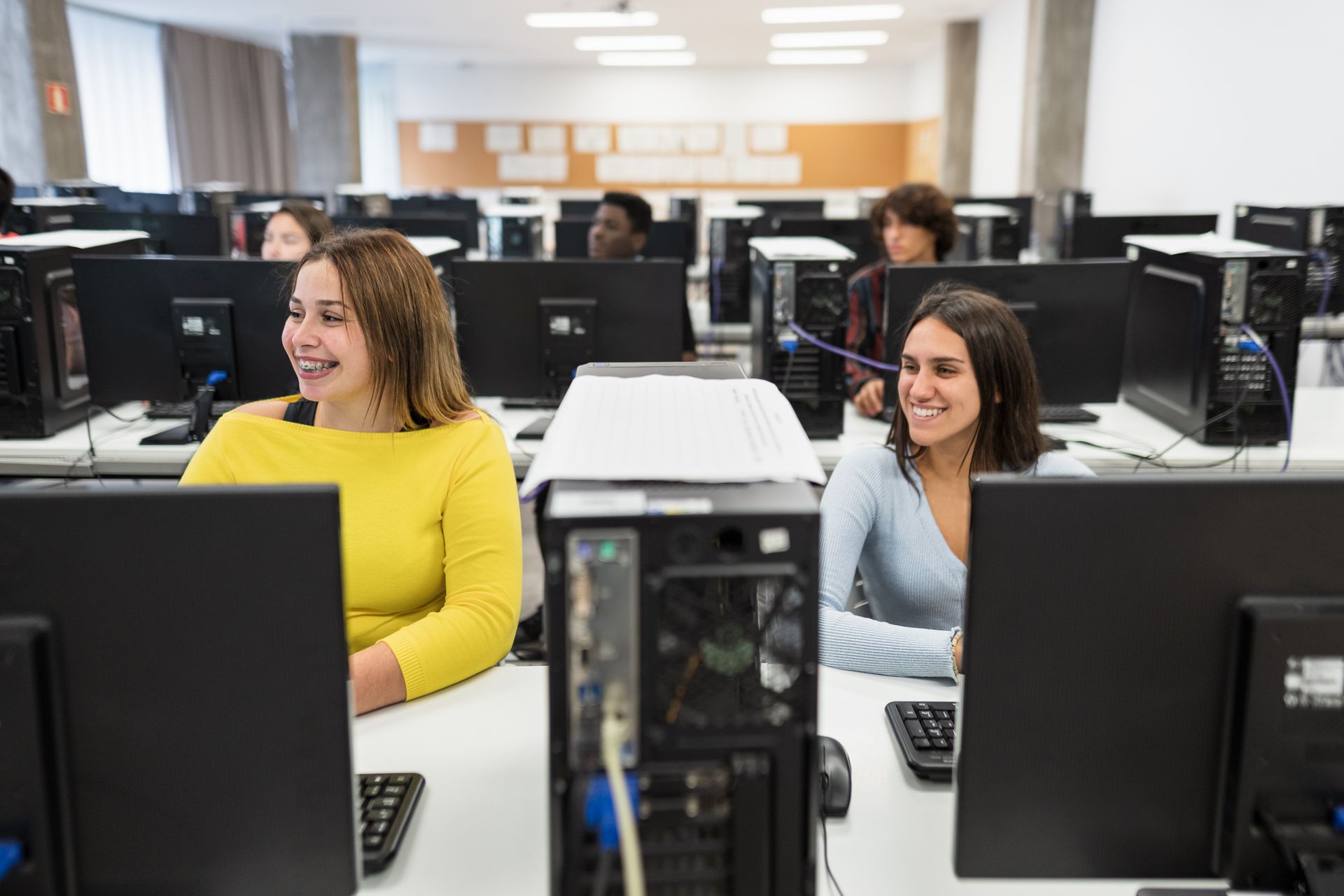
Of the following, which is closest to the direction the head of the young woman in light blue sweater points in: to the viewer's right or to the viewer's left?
to the viewer's left

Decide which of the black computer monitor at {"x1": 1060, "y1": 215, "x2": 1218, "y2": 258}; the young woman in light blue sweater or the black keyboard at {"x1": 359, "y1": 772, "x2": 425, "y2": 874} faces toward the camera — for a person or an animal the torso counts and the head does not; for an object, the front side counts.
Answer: the young woman in light blue sweater

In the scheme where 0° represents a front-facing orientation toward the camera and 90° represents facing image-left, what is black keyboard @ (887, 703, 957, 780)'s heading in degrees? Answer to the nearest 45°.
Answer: approximately 180°

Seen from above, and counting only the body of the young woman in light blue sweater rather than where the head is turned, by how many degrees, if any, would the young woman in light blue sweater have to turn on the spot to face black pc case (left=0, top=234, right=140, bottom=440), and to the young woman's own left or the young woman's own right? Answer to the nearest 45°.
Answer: approximately 90° to the young woman's own right

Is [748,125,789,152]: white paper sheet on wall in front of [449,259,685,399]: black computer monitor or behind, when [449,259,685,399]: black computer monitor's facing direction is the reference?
in front

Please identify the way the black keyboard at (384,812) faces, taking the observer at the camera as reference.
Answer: facing away from the viewer

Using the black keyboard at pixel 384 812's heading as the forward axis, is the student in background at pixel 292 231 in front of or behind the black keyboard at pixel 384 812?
in front

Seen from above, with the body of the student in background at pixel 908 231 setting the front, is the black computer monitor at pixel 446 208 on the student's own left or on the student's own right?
on the student's own right

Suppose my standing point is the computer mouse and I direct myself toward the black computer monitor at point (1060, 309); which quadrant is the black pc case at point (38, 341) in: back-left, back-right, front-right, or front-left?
front-left

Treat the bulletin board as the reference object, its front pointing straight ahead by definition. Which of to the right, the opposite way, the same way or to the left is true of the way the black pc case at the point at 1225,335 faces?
the opposite way

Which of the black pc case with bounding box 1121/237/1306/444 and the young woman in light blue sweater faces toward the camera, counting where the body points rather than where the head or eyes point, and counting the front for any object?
the young woman in light blue sweater

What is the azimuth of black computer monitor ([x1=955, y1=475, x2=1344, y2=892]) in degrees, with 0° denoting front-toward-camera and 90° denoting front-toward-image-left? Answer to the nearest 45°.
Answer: approximately 180°

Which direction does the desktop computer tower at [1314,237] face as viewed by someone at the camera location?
facing away from the viewer and to the left of the viewer

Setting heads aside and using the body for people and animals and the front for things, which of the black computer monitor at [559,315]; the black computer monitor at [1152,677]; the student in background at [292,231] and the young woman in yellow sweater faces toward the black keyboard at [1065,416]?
the black computer monitor at [1152,677]

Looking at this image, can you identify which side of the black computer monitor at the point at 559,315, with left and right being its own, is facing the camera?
back

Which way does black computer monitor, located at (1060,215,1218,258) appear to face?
away from the camera
